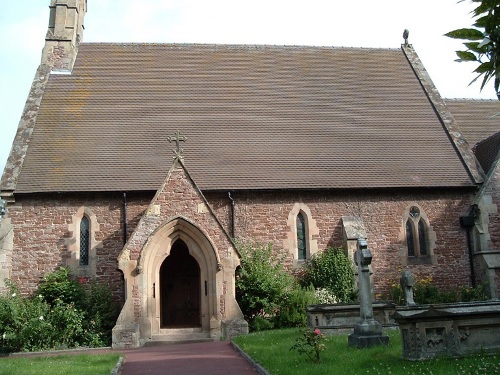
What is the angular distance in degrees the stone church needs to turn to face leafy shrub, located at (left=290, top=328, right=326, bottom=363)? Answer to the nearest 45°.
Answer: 0° — it already faces it

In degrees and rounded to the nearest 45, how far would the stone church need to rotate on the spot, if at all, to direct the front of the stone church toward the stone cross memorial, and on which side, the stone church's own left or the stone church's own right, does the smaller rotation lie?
approximately 45° to the stone church's own left

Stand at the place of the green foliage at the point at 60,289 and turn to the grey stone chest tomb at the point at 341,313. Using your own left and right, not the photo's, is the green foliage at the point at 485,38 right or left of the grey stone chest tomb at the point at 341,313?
right

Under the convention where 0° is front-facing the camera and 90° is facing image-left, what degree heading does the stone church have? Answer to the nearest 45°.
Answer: approximately 0°

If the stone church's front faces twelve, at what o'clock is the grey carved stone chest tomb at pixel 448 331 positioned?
The grey carved stone chest tomb is roughly at 11 o'clock from the stone church.

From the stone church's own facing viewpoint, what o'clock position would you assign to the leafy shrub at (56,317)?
The leafy shrub is roughly at 2 o'clock from the stone church.

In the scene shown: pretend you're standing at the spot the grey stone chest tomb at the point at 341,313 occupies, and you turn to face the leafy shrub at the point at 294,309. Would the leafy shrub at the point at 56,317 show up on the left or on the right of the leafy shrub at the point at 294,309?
left
